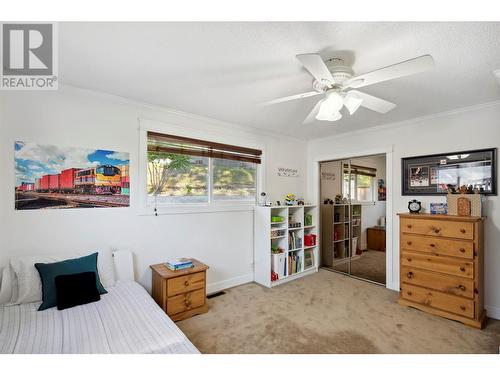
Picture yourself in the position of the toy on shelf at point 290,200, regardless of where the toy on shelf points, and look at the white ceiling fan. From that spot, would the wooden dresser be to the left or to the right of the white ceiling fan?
left

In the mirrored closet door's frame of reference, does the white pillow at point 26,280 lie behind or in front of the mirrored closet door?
in front

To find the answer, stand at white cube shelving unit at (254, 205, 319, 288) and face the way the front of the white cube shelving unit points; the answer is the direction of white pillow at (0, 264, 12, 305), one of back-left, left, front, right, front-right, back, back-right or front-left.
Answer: right

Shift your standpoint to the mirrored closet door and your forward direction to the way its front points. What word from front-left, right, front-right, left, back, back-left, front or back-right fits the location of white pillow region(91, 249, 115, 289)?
front

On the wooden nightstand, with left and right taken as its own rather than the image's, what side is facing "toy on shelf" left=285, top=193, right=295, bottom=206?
left

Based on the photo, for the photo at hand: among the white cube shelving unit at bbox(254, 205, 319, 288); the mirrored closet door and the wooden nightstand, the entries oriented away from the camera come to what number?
0

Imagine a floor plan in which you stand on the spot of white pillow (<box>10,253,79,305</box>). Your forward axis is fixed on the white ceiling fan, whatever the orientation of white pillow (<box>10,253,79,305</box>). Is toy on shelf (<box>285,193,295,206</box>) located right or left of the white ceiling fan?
left

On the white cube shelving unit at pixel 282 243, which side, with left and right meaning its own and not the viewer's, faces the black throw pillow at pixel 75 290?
right

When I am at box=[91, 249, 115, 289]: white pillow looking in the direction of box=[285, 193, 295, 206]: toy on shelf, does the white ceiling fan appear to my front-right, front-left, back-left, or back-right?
front-right

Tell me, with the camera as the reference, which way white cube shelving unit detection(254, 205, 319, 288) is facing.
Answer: facing the viewer and to the right of the viewer

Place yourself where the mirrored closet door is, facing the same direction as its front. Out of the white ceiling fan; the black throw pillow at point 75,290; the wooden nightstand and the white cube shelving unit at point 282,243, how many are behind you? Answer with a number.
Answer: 0

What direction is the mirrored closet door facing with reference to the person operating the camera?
facing the viewer and to the left of the viewer

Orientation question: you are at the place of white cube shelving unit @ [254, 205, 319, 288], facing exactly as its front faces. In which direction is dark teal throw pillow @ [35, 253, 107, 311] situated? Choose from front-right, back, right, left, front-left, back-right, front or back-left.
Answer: right
